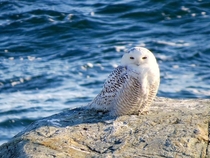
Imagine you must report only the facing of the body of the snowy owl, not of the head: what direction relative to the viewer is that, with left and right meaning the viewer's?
facing the viewer and to the right of the viewer
